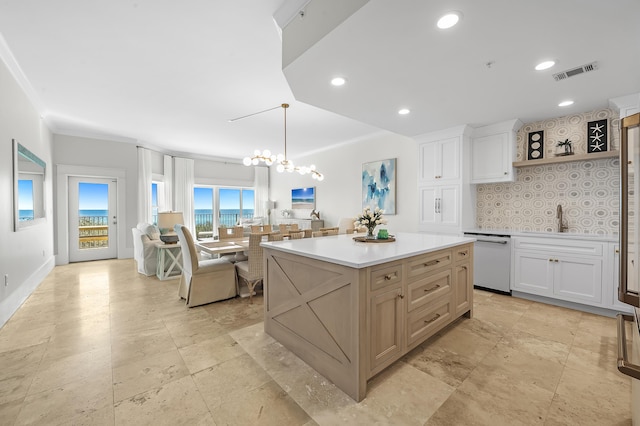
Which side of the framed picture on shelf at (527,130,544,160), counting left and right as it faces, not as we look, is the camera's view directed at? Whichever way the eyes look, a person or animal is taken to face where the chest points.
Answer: front

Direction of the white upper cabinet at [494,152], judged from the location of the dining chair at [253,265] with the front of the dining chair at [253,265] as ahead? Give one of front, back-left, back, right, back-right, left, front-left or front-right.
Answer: back-right

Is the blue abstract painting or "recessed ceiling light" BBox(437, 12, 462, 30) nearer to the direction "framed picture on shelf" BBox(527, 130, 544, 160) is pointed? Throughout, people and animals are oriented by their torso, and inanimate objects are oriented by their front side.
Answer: the recessed ceiling light

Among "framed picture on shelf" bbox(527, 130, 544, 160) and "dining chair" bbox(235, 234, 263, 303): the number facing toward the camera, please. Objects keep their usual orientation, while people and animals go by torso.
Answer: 1

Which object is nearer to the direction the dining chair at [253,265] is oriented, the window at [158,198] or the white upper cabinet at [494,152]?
the window

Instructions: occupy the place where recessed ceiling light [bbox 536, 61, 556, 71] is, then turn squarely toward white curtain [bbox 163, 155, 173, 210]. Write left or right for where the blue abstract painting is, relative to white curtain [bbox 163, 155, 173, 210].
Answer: right

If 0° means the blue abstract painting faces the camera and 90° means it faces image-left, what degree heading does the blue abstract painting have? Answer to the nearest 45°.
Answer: approximately 45°

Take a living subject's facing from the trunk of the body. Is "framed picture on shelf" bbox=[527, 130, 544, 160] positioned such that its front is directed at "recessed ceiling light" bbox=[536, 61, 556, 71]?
yes

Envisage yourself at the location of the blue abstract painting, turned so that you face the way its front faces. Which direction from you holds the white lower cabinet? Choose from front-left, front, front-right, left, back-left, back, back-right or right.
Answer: left

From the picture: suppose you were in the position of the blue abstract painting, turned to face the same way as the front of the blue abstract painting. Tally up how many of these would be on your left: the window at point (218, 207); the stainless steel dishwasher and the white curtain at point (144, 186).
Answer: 1

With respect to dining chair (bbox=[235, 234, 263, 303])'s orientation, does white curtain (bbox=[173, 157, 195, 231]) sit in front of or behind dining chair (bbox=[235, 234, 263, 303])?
in front

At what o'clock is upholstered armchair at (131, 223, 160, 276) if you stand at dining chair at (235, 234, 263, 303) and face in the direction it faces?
The upholstered armchair is roughly at 12 o'clock from the dining chair.

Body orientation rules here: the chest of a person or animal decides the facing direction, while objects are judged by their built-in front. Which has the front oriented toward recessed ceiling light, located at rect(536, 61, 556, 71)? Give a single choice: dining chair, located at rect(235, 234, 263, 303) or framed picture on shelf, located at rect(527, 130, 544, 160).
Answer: the framed picture on shelf

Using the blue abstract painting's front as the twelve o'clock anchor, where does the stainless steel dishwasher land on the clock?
The stainless steel dishwasher is roughly at 9 o'clock from the blue abstract painting.

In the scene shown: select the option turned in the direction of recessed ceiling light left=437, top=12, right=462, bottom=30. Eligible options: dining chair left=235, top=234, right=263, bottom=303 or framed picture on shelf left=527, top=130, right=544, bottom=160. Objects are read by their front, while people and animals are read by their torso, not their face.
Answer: the framed picture on shelf

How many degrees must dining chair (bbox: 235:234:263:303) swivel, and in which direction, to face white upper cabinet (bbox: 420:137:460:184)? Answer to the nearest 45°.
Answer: approximately 135° to its right

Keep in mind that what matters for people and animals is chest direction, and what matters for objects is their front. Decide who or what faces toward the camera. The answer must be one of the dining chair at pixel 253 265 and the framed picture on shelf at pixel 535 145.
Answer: the framed picture on shelf

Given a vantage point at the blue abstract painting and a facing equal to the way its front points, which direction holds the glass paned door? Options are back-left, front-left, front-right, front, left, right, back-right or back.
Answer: front-right

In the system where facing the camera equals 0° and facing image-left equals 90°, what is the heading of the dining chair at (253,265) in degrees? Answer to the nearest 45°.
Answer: approximately 135°
